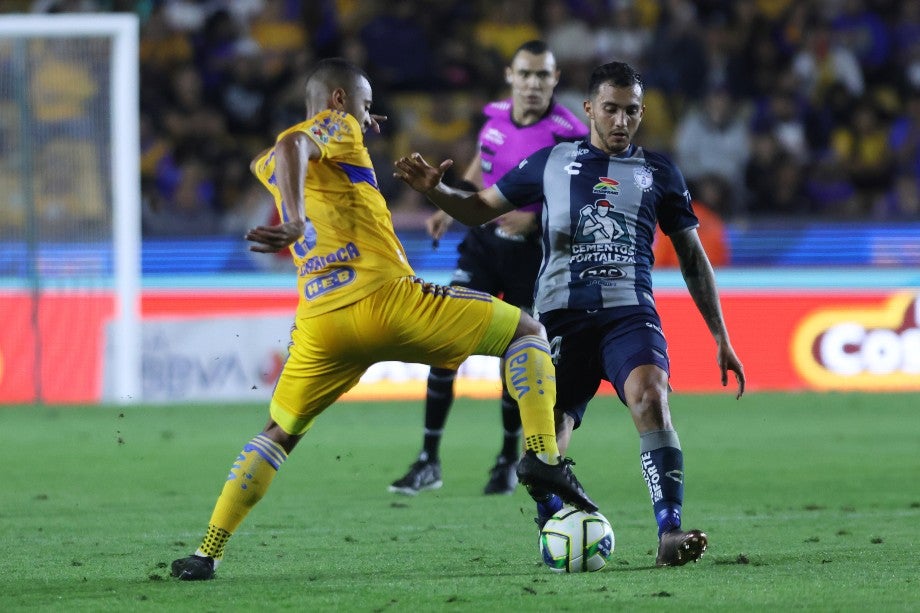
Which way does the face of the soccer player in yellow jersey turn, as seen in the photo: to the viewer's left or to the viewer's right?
to the viewer's right

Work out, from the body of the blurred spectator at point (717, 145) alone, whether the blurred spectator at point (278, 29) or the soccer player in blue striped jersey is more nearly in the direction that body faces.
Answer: the soccer player in blue striped jersey

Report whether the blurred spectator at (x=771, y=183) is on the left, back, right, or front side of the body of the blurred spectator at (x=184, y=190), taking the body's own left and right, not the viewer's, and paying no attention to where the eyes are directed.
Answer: left

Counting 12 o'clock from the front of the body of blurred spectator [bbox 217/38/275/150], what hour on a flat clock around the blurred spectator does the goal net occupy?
The goal net is roughly at 1 o'clock from the blurred spectator.

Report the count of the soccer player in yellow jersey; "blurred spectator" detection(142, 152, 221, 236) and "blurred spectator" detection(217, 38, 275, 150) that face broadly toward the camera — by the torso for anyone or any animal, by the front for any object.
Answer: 2

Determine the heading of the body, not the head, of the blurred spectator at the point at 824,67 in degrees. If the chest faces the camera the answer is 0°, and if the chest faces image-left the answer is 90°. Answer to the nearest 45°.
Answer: approximately 0°

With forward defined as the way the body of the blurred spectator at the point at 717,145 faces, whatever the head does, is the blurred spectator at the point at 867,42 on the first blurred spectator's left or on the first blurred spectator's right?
on the first blurred spectator's left

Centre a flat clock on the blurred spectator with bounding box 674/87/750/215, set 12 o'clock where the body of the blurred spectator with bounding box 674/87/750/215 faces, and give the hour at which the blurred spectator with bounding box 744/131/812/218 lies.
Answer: the blurred spectator with bounding box 744/131/812/218 is roughly at 9 o'clock from the blurred spectator with bounding box 674/87/750/215.

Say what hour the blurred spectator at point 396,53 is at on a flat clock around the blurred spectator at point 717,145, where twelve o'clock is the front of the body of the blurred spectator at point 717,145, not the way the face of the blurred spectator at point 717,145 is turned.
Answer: the blurred spectator at point 396,53 is roughly at 3 o'clock from the blurred spectator at point 717,145.

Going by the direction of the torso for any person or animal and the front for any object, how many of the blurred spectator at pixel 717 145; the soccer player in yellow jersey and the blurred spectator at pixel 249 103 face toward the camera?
2

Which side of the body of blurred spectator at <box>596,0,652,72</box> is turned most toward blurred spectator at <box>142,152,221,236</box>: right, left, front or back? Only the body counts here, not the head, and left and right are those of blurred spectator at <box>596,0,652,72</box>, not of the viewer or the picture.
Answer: right

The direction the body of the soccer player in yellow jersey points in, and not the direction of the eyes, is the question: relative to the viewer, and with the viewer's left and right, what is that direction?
facing away from the viewer and to the right of the viewer
